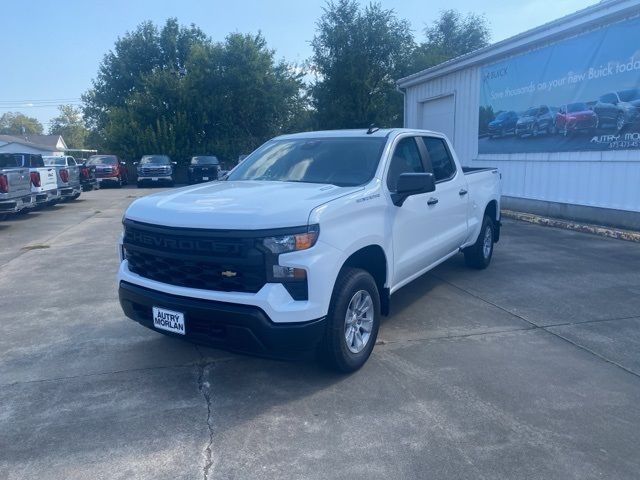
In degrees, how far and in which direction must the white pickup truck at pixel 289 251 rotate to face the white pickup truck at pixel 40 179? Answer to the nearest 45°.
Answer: approximately 90° to its right

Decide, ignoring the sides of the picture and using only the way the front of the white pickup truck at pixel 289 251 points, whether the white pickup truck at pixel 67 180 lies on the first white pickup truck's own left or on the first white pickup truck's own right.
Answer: on the first white pickup truck's own right

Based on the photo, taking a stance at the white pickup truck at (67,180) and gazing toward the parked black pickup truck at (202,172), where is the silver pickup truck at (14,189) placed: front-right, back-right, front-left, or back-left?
back-right

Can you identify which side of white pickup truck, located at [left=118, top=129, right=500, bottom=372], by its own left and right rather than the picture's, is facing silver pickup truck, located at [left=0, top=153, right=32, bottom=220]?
right

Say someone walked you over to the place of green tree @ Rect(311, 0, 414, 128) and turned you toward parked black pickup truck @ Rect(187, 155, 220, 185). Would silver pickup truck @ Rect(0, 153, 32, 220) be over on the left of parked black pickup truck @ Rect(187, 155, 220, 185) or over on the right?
left

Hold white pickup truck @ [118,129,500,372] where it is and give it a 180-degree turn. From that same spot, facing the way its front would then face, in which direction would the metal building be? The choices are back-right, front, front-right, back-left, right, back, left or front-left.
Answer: front

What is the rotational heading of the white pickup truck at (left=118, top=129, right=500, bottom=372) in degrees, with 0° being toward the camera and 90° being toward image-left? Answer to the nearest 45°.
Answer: approximately 45°

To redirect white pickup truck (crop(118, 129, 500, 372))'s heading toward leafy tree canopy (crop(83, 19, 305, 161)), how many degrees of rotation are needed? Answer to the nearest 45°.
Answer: approximately 135° to its right

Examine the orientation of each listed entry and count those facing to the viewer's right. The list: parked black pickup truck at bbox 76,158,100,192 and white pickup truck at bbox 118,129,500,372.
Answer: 0
